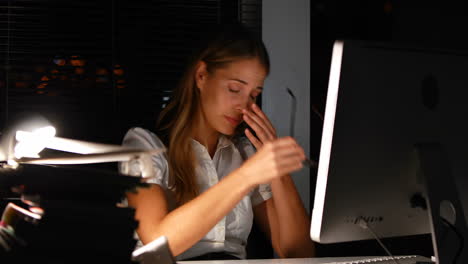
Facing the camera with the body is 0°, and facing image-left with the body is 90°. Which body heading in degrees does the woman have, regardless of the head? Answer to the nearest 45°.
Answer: approximately 315°

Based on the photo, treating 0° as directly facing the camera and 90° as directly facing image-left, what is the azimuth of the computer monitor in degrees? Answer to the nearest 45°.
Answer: approximately 135°

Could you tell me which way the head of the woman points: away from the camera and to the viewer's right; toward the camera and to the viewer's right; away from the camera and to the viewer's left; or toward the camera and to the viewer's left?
toward the camera and to the viewer's right

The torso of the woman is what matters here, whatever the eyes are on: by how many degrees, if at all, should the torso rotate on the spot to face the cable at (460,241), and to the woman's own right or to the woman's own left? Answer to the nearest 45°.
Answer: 0° — they already face it

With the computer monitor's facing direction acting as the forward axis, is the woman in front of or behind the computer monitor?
in front

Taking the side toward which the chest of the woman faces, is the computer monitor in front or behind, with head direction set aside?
in front

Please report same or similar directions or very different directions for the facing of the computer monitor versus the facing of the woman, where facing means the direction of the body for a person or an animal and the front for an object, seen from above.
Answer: very different directions
